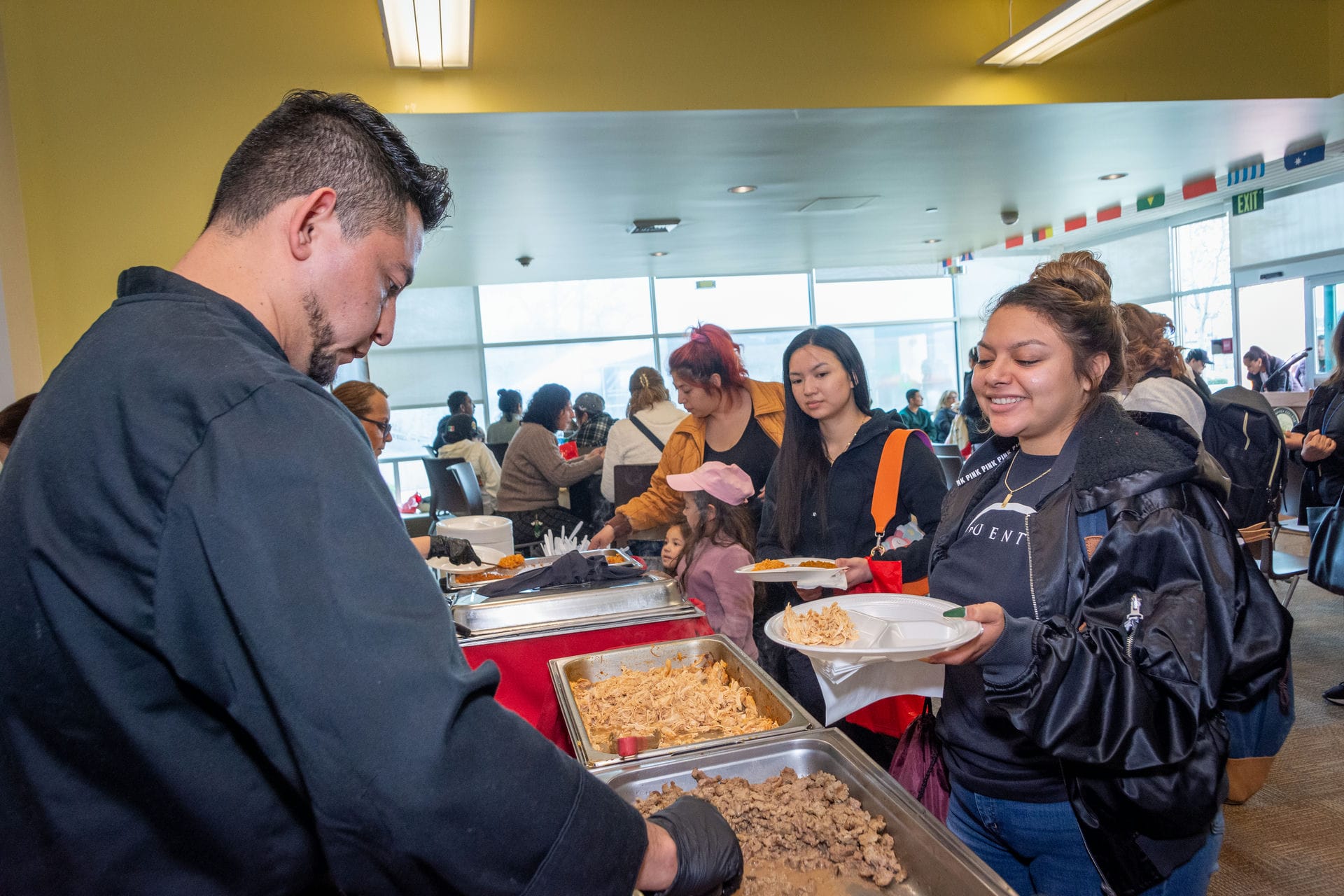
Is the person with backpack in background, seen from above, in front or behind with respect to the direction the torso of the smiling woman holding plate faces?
behind

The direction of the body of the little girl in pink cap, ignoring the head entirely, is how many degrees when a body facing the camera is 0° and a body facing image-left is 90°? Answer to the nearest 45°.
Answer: approximately 90°

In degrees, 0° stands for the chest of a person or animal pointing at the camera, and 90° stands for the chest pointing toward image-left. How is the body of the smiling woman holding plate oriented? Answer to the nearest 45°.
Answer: approximately 45°

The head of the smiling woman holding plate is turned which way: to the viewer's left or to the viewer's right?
to the viewer's left

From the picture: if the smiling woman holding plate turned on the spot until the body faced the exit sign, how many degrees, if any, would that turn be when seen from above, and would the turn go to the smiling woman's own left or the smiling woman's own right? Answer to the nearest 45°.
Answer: approximately 135° to the smiling woman's own right

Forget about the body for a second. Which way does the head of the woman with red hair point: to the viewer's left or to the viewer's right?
to the viewer's left

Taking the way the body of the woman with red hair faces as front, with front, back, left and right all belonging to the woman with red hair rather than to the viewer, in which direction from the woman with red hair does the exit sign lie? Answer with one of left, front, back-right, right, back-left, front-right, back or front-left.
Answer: back

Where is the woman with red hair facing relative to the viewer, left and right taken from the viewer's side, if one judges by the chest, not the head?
facing the viewer and to the left of the viewer

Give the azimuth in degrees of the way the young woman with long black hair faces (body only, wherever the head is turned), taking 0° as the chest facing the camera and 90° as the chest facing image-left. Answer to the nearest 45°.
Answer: approximately 45°

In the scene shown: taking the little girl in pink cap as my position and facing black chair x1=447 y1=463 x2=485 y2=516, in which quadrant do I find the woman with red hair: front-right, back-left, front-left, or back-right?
front-right

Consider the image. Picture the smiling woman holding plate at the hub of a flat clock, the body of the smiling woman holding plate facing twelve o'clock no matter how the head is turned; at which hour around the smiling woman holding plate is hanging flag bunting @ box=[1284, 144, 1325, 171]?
The hanging flag bunting is roughly at 5 o'clock from the smiling woman holding plate.
